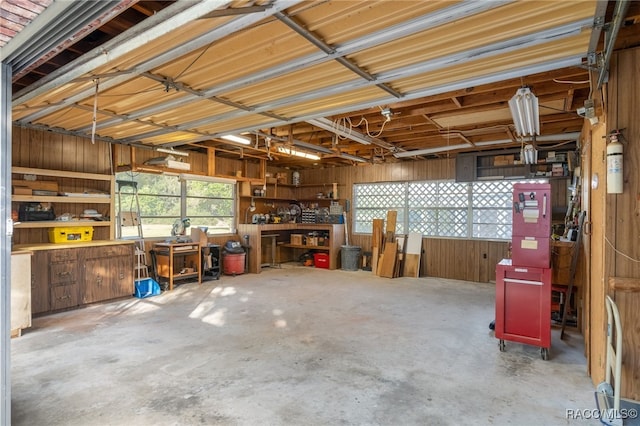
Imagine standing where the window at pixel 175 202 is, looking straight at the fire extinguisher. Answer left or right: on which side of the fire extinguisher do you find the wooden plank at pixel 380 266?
left

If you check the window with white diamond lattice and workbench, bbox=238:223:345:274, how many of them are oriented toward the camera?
2

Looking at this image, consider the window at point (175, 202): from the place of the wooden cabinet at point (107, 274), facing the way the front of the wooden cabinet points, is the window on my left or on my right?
on my left

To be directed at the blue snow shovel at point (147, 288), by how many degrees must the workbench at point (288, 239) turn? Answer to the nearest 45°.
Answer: approximately 45° to its right

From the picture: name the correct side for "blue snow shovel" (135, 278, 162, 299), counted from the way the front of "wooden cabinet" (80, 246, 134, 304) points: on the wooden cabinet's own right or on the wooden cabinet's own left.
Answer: on the wooden cabinet's own left

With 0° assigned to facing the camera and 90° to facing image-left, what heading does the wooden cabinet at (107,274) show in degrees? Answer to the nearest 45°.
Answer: approximately 315°

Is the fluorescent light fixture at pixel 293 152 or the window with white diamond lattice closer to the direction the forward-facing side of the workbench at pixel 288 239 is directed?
the fluorescent light fixture

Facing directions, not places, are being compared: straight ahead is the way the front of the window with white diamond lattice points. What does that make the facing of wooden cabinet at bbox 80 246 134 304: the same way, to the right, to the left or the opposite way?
to the left

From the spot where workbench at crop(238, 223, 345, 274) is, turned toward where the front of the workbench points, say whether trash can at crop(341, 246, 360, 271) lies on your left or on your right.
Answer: on your left

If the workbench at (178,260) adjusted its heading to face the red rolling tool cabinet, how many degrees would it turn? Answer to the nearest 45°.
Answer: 0° — it already faces it
